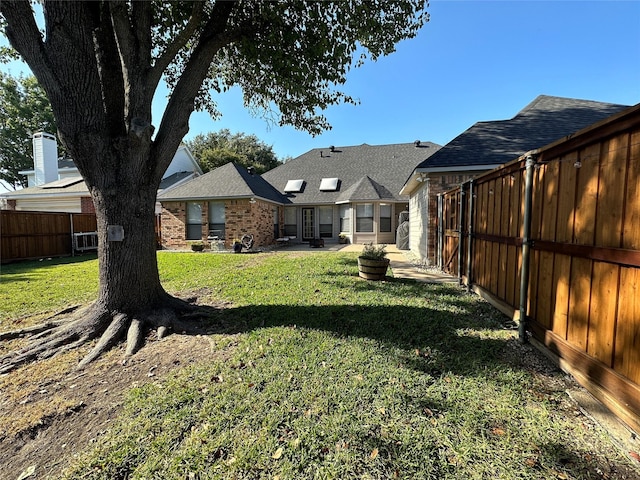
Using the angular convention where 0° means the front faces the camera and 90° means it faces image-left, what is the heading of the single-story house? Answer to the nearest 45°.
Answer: approximately 180°

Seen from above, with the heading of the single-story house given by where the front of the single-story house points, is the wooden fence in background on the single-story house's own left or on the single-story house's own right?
on the single-story house's own left

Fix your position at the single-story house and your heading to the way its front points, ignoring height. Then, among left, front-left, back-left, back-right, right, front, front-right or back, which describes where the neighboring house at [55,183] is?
left

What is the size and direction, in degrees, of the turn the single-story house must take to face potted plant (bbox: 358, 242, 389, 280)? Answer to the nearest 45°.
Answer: approximately 180°

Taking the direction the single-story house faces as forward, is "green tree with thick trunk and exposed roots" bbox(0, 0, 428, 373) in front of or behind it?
behind

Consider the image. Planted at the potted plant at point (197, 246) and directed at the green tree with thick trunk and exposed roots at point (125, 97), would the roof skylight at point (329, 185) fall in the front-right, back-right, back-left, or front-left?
back-left

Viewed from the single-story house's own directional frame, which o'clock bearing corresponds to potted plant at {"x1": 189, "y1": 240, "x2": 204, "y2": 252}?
The potted plant is roughly at 8 o'clock from the single-story house.

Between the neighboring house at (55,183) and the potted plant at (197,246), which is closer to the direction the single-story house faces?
the neighboring house

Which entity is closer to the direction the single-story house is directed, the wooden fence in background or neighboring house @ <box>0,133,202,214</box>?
the neighboring house

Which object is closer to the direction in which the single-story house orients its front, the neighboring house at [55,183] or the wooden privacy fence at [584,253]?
the neighboring house
